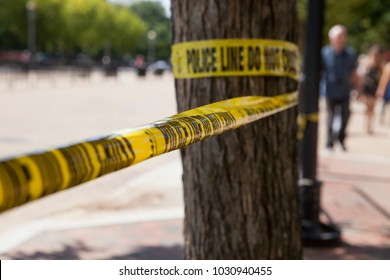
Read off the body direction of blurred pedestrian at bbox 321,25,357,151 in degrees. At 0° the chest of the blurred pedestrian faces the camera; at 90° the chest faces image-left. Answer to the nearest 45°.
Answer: approximately 0°

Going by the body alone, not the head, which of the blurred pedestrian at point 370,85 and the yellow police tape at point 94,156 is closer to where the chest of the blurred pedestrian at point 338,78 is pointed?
the yellow police tape

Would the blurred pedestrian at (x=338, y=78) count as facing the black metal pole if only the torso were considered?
yes

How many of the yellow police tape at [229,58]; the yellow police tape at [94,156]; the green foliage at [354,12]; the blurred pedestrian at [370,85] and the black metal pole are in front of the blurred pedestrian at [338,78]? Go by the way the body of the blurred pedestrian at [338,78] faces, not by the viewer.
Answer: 3

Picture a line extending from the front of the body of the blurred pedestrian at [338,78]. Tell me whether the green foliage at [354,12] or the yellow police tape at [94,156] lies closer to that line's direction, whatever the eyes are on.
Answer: the yellow police tape

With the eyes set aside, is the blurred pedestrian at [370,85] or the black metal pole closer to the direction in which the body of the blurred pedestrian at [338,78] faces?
the black metal pole

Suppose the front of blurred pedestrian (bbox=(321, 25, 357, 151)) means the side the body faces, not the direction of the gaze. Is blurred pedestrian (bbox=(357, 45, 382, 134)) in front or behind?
behind

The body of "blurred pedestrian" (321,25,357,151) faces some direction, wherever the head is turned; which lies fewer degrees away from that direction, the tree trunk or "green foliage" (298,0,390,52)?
the tree trunk

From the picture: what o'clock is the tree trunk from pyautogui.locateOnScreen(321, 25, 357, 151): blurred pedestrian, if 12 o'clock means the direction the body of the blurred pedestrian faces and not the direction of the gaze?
The tree trunk is roughly at 12 o'clock from the blurred pedestrian.

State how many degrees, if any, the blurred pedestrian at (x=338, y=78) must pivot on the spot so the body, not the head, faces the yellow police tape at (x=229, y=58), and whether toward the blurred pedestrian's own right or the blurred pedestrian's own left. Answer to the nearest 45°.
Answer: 0° — they already face it

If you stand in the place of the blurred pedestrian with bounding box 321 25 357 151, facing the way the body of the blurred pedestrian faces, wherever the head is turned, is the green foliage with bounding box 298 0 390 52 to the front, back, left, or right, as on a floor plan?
back

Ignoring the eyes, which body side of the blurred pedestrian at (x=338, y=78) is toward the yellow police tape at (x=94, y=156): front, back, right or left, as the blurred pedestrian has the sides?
front
